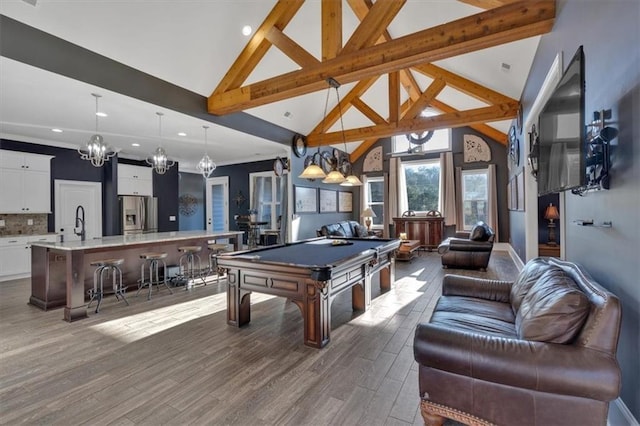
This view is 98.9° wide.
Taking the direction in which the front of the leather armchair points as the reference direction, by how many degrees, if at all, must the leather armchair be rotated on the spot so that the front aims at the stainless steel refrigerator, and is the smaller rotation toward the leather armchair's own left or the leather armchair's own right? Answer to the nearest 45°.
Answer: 0° — it already faces it

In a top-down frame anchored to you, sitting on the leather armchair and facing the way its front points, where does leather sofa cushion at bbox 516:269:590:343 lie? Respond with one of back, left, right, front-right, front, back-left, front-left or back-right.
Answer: left

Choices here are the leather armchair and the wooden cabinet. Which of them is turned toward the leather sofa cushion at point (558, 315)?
the wooden cabinet

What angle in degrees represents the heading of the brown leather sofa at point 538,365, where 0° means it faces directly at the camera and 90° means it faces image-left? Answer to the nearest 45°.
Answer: approximately 90°

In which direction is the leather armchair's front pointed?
to the viewer's left

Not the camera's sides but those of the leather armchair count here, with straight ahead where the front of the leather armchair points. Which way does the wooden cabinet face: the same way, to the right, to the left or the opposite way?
to the left

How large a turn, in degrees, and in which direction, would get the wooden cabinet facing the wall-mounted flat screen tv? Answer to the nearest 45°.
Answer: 0° — it already faces it

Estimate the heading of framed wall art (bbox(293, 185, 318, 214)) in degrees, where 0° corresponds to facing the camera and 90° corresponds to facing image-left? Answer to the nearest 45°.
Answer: approximately 315°

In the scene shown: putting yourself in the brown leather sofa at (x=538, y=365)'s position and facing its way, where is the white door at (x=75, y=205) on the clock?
The white door is roughly at 12 o'clock from the brown leather sofa.

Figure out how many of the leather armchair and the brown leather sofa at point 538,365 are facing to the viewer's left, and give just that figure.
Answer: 2

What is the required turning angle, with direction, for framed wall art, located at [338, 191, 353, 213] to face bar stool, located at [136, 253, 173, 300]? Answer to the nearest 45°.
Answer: approximately 90° to its right
